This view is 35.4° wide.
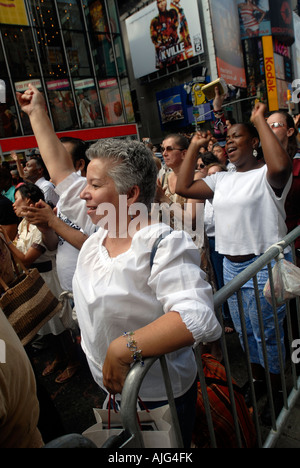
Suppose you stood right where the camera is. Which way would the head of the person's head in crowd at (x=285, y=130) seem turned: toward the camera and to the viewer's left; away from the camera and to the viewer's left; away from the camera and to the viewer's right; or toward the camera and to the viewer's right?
toward the camera and to the viewer's left

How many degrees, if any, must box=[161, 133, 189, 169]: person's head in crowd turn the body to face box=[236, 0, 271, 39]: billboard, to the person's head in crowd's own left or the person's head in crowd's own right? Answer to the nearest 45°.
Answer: approximately 135° to the person's head in crowd's own right

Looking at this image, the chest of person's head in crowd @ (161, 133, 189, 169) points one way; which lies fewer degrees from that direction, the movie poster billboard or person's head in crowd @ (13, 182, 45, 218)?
the person's head in crowd

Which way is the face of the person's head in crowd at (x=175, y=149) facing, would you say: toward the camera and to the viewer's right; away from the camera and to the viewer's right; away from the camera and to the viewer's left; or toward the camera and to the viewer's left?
toward the camera and to the viewer's left

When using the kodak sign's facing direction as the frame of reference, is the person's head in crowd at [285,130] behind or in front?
in front

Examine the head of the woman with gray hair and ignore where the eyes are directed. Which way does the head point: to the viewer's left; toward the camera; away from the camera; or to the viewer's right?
to the viewer's left

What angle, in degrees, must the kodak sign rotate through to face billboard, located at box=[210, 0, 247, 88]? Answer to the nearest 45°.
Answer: approximately 45° to its right

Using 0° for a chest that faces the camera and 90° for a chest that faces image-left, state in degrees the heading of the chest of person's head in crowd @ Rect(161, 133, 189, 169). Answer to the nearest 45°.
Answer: approximately 45°

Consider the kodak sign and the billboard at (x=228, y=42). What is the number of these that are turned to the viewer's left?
0
